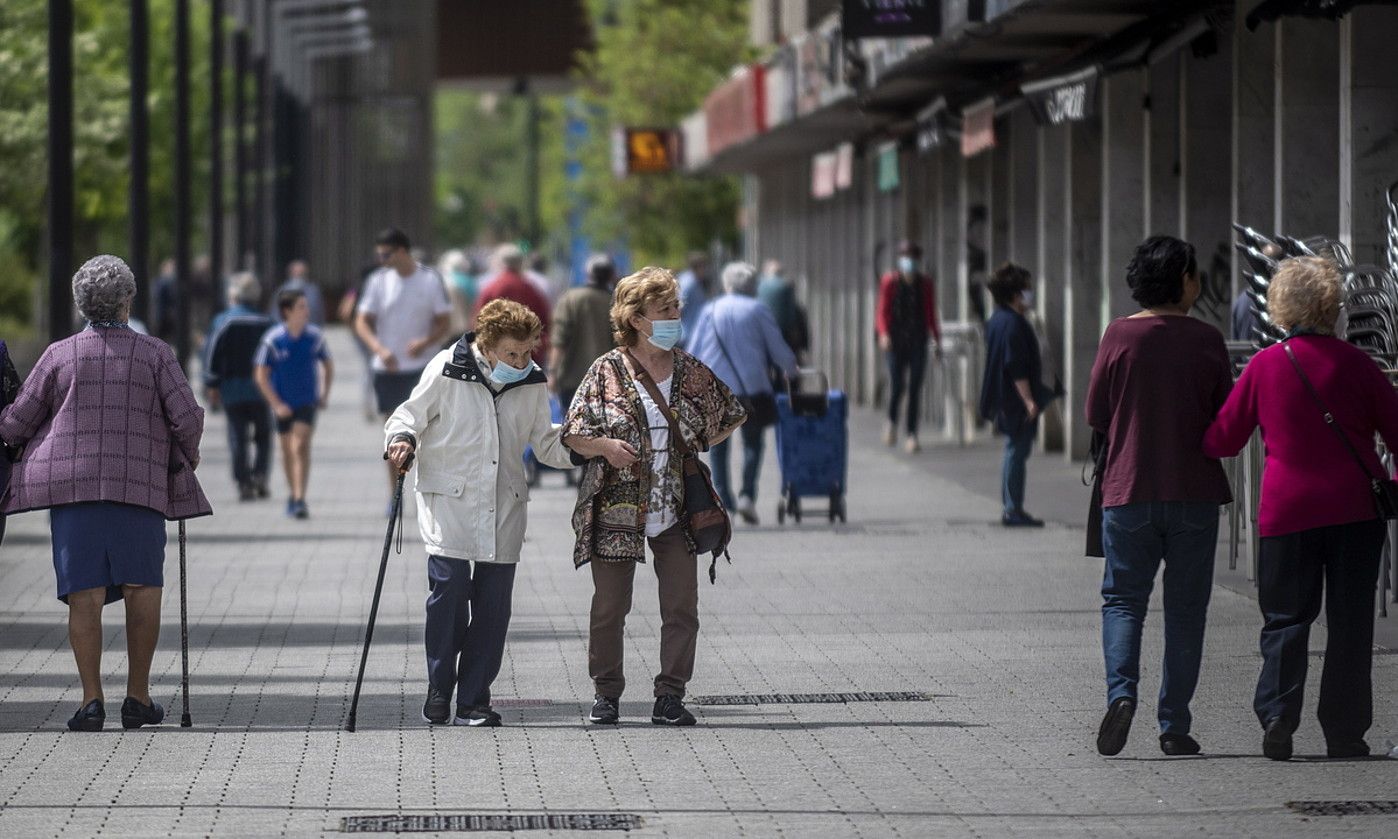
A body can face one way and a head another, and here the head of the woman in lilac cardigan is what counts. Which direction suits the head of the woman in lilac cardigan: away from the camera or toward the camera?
away from the camera

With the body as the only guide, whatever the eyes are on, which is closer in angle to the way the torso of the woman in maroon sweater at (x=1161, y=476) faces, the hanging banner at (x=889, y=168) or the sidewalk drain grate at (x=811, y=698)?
the hanging banner

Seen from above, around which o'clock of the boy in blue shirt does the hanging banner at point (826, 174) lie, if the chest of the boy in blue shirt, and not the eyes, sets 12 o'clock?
The hanging banner is roughly at 7 o'clock from the boy in blue shirt.

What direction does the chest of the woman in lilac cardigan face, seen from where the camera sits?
away from the camera

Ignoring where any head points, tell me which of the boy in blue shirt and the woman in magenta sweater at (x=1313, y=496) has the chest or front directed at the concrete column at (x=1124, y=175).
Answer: the woman in magenta sweater

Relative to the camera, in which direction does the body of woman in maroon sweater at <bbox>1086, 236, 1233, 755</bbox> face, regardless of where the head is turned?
away from the camera

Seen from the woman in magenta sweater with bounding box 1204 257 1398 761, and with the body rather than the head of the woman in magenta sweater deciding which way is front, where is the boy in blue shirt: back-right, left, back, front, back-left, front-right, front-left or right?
front-left

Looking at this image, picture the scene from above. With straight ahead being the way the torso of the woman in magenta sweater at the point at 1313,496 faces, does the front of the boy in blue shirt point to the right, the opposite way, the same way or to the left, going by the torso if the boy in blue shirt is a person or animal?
the opposite way

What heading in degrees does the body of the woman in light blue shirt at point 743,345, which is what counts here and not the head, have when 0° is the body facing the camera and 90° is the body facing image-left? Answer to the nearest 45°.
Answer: approximately 180°

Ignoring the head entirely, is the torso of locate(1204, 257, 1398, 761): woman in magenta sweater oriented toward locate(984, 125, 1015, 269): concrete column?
yes

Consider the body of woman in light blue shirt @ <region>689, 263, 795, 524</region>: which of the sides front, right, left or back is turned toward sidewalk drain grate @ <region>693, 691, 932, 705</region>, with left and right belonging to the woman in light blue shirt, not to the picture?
back

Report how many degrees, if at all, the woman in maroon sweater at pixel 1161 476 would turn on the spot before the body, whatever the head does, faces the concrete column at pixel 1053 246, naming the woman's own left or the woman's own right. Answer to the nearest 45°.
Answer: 0° — they already face it

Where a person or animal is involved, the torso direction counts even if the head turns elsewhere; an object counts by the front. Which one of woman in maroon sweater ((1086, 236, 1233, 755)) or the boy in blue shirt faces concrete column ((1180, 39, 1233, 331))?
the woman in maroon sweater

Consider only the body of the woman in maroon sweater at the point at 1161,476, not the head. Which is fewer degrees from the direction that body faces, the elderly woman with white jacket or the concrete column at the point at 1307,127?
the concrete column

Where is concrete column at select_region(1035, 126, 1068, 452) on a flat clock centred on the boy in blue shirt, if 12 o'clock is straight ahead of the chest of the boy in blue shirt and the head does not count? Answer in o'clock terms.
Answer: The concrete column is roughly at 8 o'clock from the boy in blue shirt.
